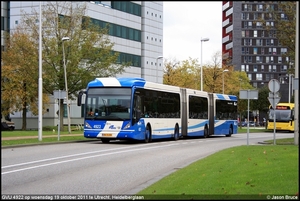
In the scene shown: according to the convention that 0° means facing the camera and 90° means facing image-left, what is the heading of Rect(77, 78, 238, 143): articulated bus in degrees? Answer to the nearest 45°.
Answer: approximately 45°

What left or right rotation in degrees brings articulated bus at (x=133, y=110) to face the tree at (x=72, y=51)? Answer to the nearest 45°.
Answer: approximately 135° to its right
